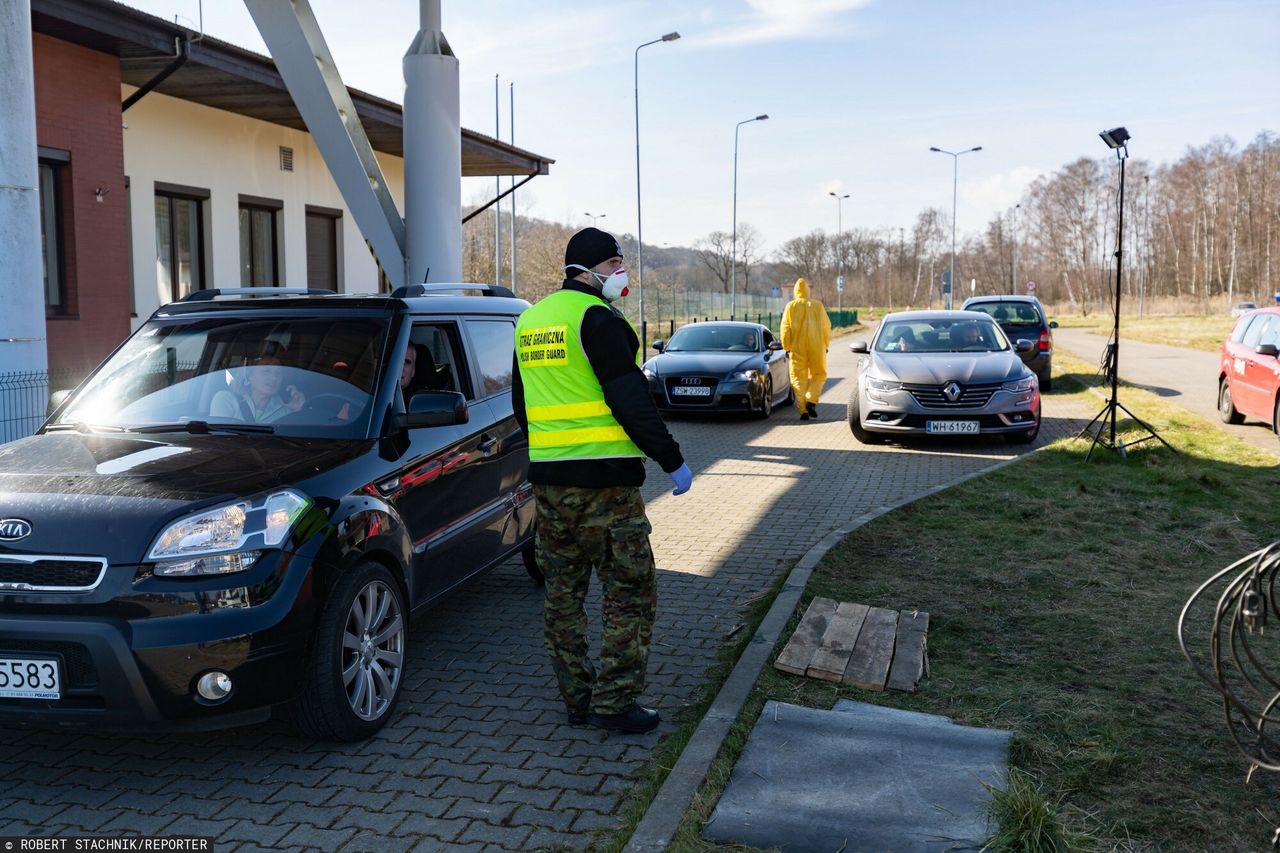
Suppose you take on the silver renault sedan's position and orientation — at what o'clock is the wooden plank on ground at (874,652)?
The wooden plank on ground is roughly at 12 o'clock from the silver renault sedan.

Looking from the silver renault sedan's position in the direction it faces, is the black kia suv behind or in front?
in front

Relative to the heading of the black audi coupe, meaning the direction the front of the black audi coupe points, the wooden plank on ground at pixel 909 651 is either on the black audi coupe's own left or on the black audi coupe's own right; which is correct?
on the black audi coupe's own left

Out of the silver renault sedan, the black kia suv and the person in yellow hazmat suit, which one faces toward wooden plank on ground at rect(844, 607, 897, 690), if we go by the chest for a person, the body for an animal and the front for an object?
the silver renault sedan

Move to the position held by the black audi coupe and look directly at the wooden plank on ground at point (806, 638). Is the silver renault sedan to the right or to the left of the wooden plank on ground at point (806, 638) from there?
left

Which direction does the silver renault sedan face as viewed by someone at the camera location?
facing the viewer

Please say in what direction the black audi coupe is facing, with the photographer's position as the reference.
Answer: facing the viewer and to the left of the viewer

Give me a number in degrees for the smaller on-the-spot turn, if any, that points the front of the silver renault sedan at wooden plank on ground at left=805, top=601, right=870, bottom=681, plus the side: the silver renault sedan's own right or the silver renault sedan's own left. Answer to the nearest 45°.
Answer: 0° — it already faces it

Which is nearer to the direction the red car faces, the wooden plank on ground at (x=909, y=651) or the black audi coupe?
the wooden plank on ground
